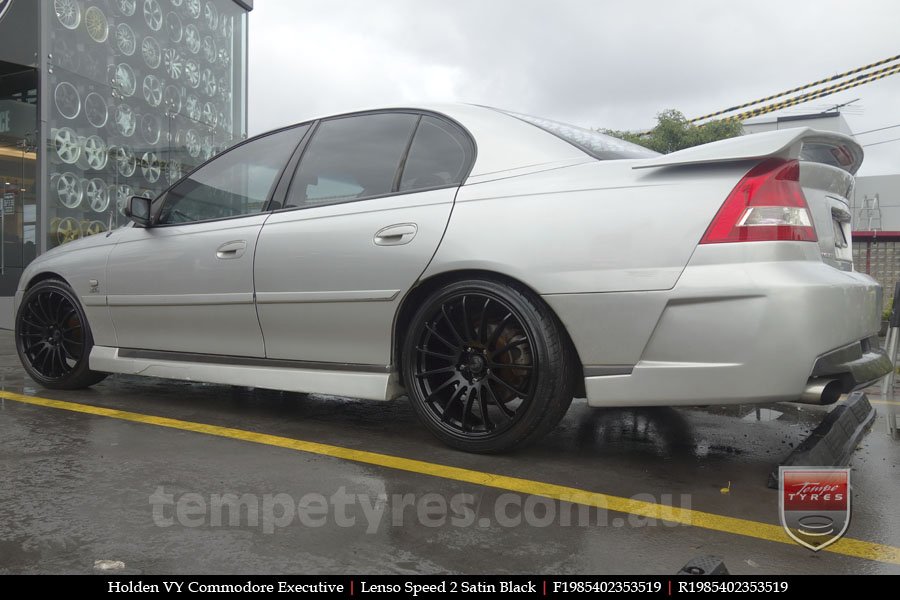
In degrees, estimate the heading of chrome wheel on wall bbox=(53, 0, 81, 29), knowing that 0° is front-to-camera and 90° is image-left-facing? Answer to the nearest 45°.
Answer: approximately 315°

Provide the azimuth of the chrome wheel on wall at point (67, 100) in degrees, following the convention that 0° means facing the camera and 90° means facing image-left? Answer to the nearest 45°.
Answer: approximately 315°

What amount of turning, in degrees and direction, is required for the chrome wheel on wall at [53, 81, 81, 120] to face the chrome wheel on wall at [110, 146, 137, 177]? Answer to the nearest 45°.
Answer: approximately 90° to its left

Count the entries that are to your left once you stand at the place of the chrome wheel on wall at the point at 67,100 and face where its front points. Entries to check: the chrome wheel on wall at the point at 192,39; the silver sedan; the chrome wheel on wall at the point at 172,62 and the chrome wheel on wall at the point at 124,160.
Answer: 3

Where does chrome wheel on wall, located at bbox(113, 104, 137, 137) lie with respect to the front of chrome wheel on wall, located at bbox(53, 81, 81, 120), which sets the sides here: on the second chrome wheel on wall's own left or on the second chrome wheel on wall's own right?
on the second chrome wheel on wall's own left

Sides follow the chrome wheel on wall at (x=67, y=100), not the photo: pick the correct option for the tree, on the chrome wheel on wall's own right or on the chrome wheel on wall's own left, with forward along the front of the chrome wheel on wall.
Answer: on the chrome wheel on wall's own left

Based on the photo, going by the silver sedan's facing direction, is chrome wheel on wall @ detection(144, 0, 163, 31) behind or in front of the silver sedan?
in front

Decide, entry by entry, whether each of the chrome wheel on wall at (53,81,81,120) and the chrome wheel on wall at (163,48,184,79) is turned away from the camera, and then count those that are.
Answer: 0

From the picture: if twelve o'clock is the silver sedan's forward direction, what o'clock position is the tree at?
The tree is roughly at 2 o'clock from the silver sedan.

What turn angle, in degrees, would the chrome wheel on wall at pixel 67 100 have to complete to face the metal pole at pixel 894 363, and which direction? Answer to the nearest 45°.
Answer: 0° — it already faces it

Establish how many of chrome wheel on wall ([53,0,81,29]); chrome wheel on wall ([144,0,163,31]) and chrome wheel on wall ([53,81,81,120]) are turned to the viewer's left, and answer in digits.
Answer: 0

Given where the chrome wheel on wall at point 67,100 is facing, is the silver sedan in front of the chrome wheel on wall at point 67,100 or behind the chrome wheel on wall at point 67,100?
in front

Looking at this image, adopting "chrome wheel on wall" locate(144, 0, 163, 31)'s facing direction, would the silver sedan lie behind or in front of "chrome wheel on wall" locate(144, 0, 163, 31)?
in front

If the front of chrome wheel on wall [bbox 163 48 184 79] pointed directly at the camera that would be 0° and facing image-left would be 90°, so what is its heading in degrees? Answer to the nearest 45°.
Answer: approximately 315°

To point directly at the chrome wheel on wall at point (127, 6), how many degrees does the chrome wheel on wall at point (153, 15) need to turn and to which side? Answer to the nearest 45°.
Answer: approximately 90° to its right
